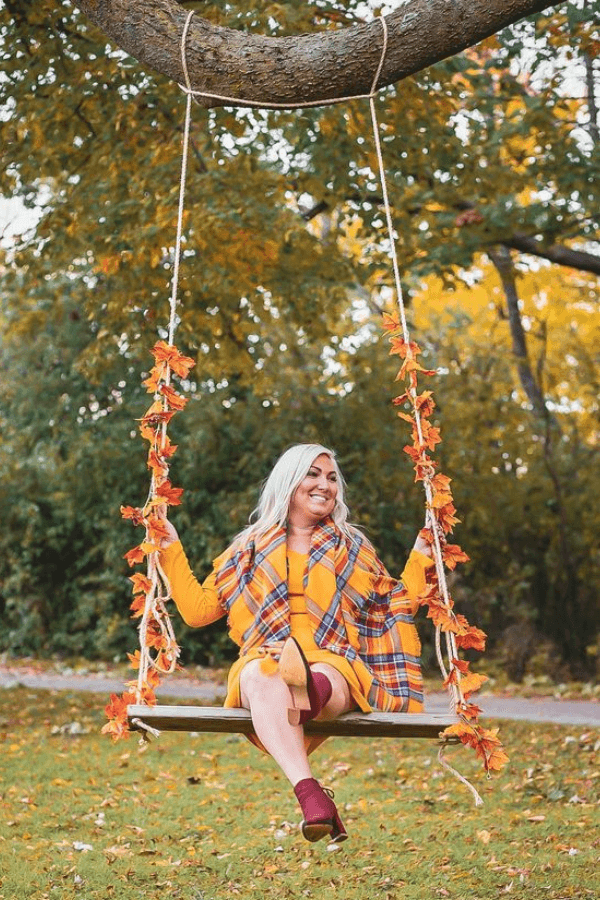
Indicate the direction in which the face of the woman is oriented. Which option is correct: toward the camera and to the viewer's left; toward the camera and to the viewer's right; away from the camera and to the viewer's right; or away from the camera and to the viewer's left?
toward the camera and to the viewer's right

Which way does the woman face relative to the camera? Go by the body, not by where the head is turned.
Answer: toward the camera
